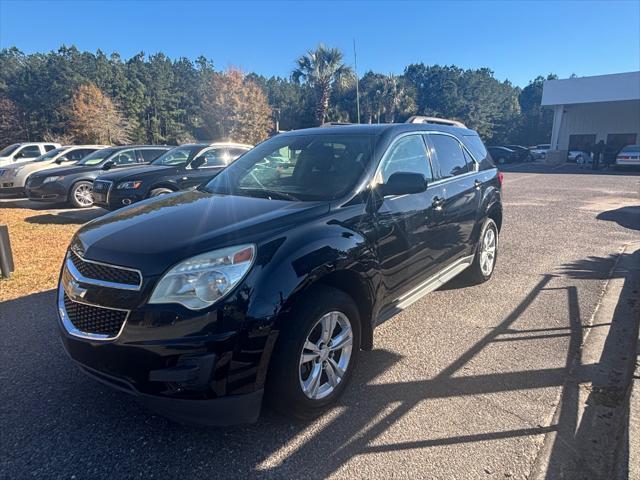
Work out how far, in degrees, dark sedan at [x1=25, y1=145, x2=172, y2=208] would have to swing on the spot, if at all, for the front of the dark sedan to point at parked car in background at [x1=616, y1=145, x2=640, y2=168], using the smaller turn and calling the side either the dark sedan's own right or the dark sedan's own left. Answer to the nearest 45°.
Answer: approximately 135° to the dark sedan's own left

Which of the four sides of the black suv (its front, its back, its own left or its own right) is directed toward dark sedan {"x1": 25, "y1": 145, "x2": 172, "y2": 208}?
right

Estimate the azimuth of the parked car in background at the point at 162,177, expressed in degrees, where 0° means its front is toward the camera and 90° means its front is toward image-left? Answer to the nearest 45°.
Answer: approximately 45°

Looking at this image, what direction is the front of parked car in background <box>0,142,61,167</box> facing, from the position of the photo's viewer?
facing the viewer and to the left of the viewer

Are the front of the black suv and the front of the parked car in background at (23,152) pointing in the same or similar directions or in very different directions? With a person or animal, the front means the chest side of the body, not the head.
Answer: same or similar directions

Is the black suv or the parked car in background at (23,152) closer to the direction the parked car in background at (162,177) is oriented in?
the black suv

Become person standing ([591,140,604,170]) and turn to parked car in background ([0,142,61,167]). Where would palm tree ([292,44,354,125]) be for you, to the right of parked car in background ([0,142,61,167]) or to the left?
right

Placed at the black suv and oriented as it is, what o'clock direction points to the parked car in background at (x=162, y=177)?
The parked car in background is roughly at 4 o'clock from the black suv.
